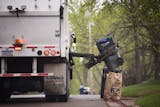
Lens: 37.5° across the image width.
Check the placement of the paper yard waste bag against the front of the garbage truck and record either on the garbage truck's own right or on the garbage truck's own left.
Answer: on the garbage truck's own right

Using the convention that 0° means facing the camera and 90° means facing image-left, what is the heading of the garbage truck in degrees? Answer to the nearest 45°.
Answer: approximately 180°
